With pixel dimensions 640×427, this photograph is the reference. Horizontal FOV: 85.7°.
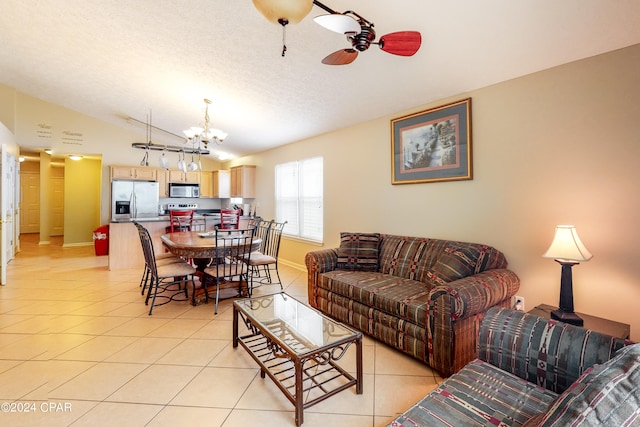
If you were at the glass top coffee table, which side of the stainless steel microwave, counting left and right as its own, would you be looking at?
front

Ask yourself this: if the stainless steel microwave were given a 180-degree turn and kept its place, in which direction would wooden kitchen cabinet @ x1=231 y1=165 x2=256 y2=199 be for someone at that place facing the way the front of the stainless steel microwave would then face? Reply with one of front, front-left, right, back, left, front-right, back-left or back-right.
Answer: back-right

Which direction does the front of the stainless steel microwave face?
toward the camera

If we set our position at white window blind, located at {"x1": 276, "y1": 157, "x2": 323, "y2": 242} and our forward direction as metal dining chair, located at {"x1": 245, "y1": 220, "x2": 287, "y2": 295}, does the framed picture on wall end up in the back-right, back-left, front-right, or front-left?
front-left

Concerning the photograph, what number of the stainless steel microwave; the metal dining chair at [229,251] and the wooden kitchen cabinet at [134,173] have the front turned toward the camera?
2

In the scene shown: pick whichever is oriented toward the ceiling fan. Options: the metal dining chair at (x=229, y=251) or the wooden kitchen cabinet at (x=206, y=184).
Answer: the wooden kitchen cabinet

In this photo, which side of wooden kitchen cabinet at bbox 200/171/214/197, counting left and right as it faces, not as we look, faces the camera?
front

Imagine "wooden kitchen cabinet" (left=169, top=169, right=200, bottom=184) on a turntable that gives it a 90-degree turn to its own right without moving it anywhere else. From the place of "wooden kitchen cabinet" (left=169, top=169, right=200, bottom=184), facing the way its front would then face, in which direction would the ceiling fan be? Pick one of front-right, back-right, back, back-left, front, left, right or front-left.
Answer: left

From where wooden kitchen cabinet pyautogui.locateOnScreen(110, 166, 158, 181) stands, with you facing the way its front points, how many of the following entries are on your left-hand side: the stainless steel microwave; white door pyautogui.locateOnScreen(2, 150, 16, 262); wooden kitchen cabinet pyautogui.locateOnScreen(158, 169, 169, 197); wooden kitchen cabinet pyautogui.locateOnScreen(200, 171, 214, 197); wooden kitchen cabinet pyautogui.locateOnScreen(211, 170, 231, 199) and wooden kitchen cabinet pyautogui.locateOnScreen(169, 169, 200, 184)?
5

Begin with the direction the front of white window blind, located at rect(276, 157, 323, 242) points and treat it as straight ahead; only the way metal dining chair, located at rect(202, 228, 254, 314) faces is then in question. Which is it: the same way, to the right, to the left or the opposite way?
to the right

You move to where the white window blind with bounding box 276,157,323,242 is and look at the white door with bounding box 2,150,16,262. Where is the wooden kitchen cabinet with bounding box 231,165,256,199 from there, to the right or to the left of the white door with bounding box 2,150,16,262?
right

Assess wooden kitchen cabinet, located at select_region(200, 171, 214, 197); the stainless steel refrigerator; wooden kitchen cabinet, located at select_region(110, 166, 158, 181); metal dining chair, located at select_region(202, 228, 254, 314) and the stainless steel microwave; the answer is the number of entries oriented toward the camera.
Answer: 4

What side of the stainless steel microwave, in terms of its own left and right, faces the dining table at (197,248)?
front

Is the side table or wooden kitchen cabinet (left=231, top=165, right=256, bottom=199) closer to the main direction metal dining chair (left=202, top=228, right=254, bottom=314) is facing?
the wooden kitchen cabinet

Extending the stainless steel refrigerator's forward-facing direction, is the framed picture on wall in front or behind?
in front

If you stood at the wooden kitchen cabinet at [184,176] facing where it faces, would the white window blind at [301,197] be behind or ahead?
ahead

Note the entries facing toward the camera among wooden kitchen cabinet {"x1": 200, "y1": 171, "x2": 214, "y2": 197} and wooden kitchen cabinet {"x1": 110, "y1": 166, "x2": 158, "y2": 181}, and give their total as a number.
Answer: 2

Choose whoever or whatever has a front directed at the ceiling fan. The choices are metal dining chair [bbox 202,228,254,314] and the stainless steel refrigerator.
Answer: the stainless steel refrigerator

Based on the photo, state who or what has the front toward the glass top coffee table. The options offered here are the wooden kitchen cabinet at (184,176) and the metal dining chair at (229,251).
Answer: the wooden kitchen cabinet
